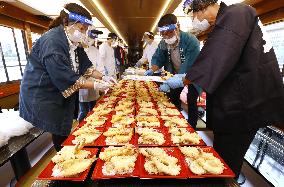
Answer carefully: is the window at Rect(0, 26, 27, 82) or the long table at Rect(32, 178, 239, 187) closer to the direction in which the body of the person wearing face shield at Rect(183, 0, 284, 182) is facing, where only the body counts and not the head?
the window

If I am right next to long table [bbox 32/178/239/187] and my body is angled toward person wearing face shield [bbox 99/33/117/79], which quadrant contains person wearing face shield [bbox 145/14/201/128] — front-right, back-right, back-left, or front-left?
front-right

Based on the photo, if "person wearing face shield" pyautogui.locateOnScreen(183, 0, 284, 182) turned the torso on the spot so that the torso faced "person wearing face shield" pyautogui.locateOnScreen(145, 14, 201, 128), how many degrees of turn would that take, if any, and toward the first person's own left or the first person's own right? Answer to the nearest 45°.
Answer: approximately 45° to the first person's own right

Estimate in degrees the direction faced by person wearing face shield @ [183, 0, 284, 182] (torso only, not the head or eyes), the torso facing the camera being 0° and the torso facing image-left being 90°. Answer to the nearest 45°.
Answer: approximately 90°

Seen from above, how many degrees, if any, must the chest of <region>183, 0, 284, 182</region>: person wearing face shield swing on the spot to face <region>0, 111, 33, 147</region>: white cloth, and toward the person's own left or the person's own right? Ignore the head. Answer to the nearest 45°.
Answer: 0° — they already face it

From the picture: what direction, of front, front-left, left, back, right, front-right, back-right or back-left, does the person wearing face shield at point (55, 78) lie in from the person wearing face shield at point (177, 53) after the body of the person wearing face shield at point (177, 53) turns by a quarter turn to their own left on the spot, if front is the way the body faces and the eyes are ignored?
right

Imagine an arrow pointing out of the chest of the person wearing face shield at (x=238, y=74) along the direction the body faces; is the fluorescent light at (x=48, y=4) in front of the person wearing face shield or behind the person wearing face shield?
in front

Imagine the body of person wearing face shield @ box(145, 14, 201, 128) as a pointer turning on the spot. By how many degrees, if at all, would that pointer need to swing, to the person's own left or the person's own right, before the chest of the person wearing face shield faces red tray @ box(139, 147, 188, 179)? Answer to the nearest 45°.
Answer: approximately 45° to the person's own left

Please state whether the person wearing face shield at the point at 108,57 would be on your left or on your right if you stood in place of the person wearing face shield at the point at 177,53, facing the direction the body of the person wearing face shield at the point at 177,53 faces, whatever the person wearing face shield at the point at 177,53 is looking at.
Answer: on your right

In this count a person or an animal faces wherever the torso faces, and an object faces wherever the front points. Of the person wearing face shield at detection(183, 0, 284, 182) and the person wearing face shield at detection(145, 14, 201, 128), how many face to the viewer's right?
0

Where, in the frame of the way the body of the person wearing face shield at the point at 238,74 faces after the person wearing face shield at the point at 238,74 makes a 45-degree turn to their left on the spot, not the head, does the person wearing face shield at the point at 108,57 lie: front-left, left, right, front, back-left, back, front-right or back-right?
right

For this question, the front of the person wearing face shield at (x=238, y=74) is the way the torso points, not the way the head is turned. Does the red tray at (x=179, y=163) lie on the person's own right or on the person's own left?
on the person's own left

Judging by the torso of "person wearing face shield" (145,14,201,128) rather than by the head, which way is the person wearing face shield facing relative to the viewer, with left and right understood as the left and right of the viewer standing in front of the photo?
facing the viewer and to the left of the viewer

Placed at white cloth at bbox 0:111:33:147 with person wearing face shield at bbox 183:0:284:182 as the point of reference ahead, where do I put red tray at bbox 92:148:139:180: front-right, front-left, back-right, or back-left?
front-right

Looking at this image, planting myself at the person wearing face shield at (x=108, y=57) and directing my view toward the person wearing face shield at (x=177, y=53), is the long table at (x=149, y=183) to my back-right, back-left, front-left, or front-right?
front-right

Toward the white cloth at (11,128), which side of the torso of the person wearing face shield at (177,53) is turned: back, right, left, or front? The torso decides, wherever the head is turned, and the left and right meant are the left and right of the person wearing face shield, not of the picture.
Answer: front

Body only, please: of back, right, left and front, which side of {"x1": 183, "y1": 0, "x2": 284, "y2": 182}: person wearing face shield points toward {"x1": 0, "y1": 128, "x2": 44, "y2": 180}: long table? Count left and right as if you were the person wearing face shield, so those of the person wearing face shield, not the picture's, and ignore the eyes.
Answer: front

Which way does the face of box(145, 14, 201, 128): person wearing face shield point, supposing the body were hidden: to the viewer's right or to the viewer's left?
to the viewer's left

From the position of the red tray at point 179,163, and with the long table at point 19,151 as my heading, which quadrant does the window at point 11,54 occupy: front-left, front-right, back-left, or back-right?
front-right
